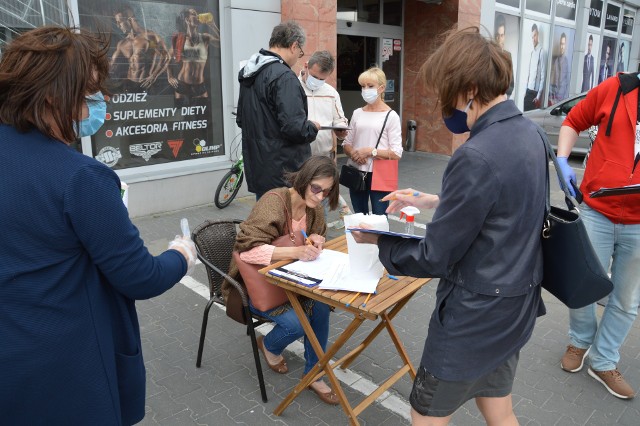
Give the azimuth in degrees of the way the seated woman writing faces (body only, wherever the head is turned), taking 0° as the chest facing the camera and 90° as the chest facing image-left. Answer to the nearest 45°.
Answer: approximately 315°

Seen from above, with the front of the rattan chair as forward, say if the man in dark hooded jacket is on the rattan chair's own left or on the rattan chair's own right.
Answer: on the rattan chair's own left

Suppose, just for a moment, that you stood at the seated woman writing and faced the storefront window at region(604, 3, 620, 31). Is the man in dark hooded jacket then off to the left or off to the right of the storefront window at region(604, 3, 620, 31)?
left

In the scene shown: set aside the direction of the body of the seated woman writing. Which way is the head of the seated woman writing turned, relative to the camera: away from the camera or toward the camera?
toward the camera

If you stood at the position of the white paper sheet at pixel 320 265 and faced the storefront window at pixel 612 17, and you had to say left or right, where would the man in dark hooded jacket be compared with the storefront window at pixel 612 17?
left

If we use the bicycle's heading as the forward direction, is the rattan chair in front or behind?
in front

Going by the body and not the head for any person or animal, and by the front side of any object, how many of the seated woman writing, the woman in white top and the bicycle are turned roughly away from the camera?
0

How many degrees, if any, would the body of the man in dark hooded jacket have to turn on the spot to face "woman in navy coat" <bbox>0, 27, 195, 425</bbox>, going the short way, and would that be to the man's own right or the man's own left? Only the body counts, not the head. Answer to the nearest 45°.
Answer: approximately 135° to the man's own right

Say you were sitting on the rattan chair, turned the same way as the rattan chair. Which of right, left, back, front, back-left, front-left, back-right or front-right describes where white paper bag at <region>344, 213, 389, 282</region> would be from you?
front

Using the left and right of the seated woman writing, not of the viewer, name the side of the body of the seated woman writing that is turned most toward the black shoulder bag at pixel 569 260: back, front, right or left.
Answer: front

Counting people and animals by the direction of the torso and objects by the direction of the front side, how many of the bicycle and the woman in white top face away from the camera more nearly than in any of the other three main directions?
0

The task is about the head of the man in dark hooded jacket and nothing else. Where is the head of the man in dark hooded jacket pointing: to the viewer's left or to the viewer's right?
to the viewer's right

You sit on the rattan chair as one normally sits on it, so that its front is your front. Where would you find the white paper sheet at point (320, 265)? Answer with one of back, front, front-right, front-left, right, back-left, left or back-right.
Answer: front

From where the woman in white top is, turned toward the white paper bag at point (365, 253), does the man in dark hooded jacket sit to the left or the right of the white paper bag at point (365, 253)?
right

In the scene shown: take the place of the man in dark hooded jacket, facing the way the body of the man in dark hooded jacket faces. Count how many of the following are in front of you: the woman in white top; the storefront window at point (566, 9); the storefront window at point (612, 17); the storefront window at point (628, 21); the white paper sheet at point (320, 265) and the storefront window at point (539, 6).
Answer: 5

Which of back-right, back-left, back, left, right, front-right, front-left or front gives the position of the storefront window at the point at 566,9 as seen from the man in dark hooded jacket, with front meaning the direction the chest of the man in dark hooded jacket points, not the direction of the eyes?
front
